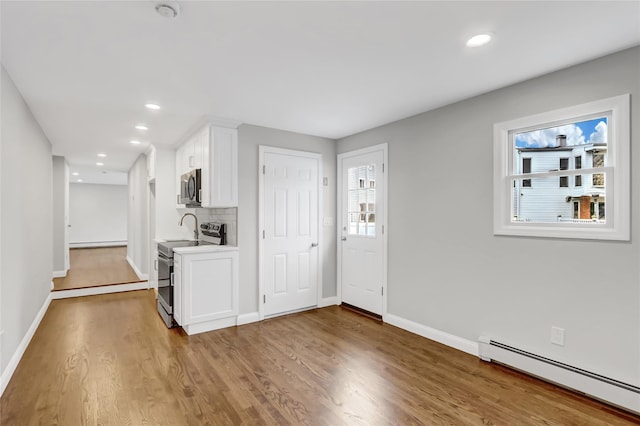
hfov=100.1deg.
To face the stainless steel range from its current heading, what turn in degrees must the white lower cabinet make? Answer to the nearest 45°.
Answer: approximately 45° to its right

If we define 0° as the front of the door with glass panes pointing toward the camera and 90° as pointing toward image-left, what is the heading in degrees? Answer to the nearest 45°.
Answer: approximately 45°
